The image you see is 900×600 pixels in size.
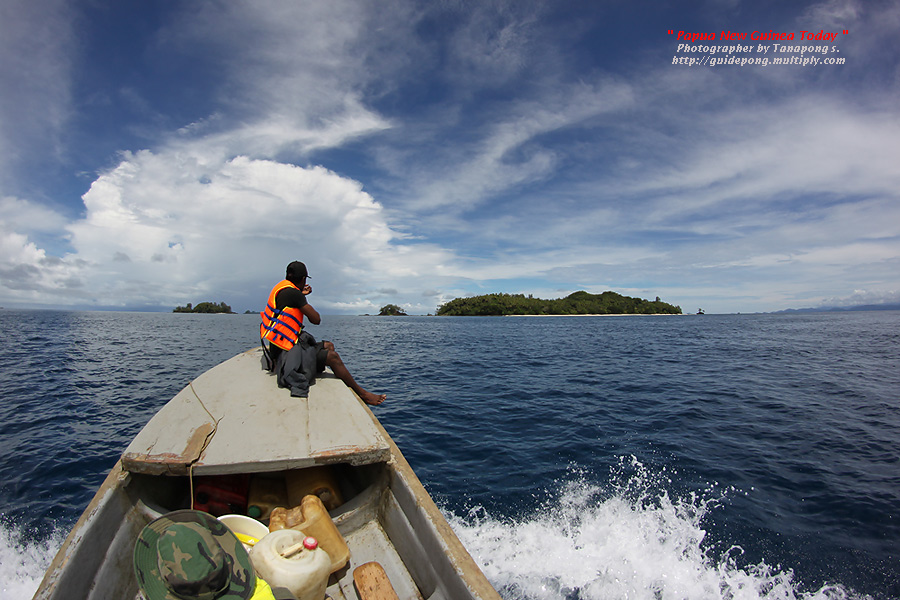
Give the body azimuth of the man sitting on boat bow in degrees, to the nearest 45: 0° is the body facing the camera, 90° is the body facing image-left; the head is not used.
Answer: approximately 270°

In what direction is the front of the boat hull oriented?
away from the camera

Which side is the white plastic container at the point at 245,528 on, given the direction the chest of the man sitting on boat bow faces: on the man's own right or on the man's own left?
on the man's own right

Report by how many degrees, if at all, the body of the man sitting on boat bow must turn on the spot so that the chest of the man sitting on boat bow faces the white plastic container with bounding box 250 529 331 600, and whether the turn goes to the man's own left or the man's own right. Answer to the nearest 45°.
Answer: approximately 90° to the man's own right

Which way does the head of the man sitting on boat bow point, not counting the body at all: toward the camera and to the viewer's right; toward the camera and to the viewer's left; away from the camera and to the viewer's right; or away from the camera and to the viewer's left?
away from the camera and to the viewer's right
